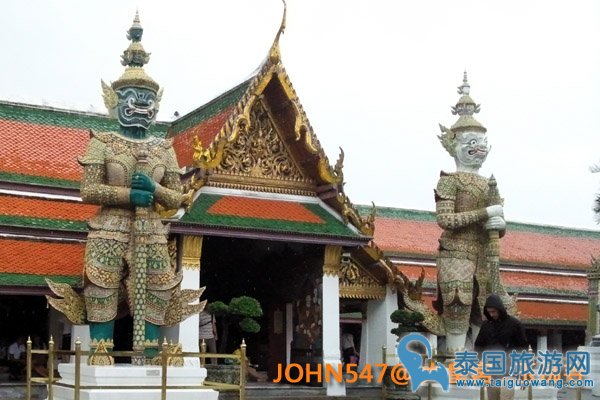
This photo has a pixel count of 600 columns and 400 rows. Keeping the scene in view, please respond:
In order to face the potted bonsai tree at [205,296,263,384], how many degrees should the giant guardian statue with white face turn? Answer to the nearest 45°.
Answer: approximately 90° to its right

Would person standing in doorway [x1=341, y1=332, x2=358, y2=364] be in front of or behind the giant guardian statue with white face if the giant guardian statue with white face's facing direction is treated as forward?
behind

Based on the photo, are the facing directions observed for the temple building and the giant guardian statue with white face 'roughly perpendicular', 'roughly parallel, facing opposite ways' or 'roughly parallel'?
roughly parallel

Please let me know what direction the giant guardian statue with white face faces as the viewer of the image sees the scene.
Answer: facing the viewer and to the right of the viewer

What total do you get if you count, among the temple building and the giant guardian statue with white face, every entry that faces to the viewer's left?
0

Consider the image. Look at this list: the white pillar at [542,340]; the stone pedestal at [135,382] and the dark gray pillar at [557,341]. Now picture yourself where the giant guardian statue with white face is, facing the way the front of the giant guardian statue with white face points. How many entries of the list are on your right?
1

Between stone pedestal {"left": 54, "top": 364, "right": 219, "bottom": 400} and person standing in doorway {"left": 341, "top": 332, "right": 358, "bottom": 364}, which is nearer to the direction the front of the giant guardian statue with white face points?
the stone pedestal

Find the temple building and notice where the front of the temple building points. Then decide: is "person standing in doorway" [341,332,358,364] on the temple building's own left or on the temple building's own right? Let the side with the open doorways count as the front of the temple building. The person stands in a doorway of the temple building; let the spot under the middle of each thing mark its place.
on the temple building's own left

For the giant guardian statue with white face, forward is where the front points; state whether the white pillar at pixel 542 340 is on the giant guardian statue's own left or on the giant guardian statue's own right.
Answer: on the giant guardian statue's own left

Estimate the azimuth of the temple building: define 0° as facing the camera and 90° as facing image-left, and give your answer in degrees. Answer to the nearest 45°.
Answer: approximately 315°

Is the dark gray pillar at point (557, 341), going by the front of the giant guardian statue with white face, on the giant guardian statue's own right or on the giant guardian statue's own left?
on the giant guardian statue's own left
